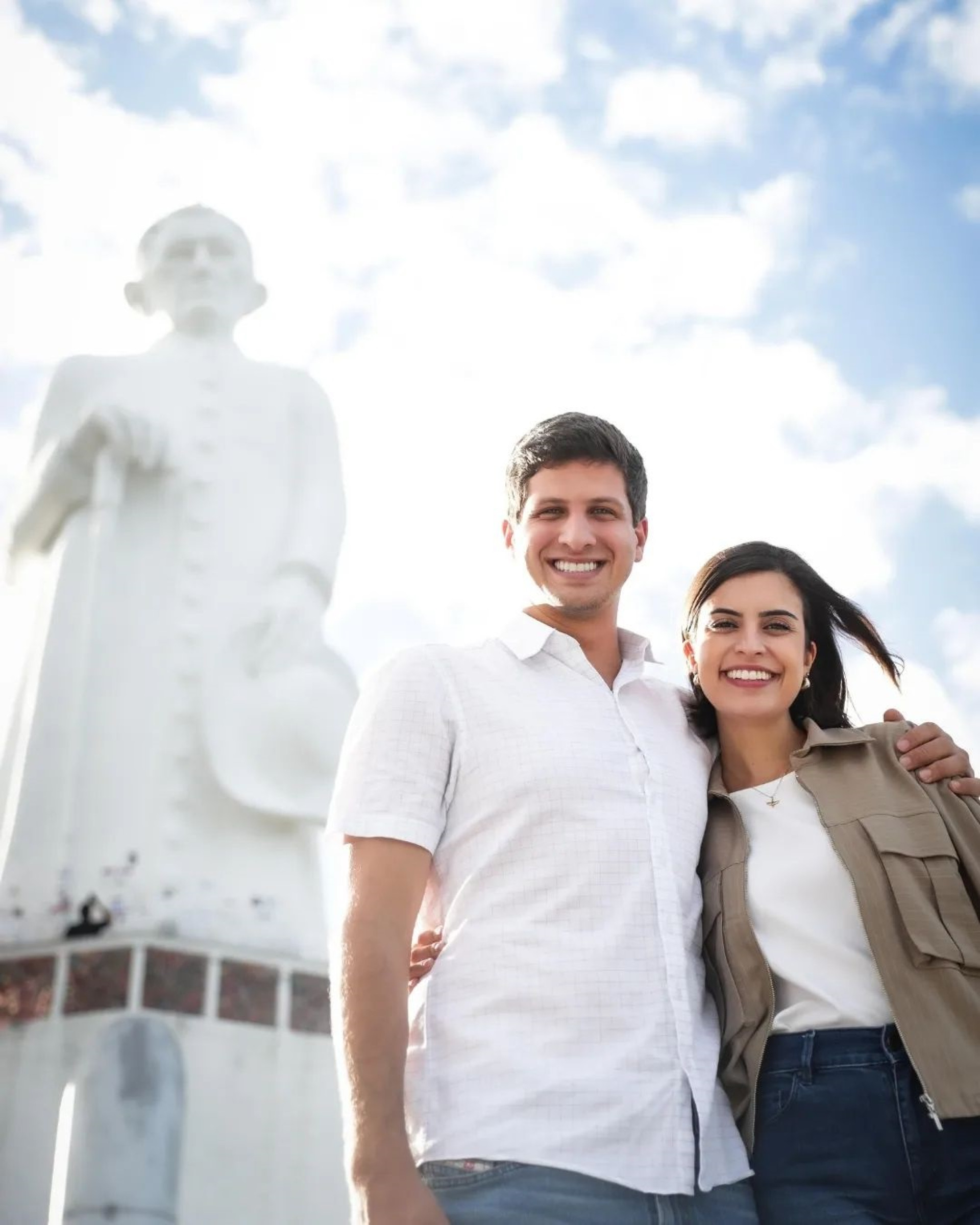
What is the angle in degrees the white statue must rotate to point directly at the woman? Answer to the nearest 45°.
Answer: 0° — it already faces them

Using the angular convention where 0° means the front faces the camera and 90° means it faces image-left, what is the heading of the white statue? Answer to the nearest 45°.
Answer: approximately 0°
